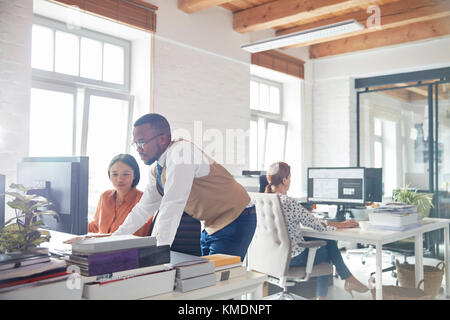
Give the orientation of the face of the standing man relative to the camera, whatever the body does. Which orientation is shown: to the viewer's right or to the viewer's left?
to the viewer's left

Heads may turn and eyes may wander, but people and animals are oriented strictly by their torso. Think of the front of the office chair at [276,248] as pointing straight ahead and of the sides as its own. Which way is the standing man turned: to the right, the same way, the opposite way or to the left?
the opposite way

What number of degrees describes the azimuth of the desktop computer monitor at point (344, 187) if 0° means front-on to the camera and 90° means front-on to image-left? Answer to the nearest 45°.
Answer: approximately 45°

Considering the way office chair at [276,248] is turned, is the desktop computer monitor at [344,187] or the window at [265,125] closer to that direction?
the desktop computer monitor

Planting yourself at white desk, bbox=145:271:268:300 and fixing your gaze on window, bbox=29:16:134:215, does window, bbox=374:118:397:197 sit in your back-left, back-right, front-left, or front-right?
front-right

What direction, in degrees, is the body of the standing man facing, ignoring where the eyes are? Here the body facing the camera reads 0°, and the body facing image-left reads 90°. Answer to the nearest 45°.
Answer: approximately 45°

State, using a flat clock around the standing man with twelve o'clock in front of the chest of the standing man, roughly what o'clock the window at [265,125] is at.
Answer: The window is roughly at 5 o'clock from the standing man.

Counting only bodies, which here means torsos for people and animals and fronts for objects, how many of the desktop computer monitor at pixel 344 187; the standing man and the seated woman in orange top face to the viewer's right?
0

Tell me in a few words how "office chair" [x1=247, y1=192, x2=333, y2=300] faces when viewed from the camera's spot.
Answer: facing away from the viewer and to the right of the viewer

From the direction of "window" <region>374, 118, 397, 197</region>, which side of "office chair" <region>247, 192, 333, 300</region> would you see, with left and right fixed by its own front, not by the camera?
front

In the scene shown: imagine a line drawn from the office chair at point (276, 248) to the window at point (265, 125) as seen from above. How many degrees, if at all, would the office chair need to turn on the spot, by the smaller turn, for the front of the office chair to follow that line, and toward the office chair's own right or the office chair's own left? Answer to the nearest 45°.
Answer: approximately 45° to the office chair's own left

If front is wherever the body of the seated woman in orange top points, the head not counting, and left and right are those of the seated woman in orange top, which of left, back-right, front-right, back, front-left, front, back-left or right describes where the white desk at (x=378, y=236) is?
back-left

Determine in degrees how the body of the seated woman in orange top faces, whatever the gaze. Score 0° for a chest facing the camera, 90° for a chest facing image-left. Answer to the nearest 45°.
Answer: approximately 45°

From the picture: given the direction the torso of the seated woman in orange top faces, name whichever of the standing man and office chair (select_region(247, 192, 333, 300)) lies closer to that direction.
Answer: the standing man
